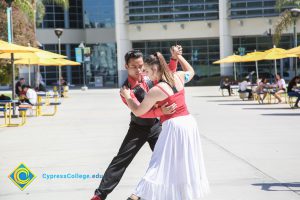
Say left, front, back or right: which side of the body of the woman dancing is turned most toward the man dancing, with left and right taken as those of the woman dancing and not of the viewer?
front

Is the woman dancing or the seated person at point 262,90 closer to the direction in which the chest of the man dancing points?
the woman dancing

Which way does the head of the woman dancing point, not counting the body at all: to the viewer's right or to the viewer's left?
to the viewer's left

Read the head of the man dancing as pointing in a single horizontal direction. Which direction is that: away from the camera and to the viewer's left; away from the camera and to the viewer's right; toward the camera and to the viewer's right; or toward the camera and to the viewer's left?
toward the camera and to the viewer's right

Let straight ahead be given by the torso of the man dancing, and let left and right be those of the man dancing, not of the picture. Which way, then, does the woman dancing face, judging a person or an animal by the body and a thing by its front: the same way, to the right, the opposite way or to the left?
the opposite way

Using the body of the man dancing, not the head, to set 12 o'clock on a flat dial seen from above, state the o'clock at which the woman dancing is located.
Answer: The woman dancing is roughly at 1 o'clock from the man dancing.

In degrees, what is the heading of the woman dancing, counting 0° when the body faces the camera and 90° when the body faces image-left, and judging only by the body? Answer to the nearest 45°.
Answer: approximately 135°
